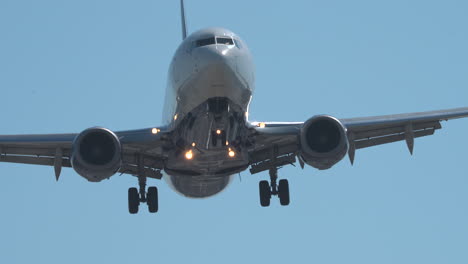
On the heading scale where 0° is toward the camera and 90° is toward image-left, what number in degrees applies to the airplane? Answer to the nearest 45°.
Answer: approximately 0°
